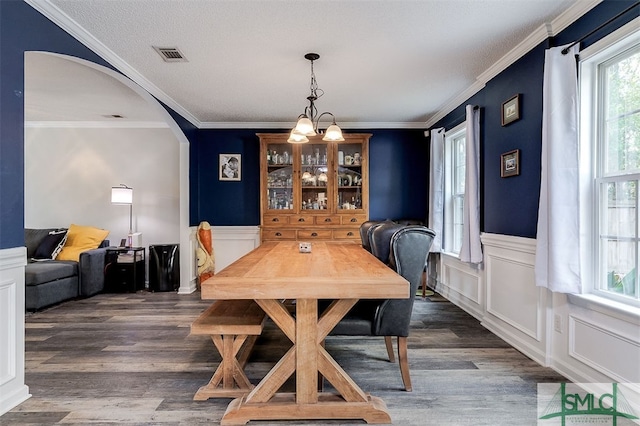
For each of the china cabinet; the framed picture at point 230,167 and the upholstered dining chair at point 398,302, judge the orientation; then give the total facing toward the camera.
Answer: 2

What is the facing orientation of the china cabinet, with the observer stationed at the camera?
facing the viewer

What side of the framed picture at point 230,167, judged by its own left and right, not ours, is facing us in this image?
front

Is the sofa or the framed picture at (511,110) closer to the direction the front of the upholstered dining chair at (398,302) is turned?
the sofa

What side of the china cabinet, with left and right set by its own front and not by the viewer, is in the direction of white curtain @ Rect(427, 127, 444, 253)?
left

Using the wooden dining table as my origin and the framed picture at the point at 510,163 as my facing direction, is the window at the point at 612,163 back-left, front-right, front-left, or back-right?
front-right

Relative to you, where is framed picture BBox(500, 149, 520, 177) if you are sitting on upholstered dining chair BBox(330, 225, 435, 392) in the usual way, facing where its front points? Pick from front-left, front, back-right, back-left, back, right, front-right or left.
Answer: back-right

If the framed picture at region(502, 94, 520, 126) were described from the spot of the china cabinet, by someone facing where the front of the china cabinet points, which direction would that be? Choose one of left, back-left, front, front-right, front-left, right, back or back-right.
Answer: front-left

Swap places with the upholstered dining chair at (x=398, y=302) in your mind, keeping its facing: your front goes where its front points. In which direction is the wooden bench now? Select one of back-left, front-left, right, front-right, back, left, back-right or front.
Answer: front

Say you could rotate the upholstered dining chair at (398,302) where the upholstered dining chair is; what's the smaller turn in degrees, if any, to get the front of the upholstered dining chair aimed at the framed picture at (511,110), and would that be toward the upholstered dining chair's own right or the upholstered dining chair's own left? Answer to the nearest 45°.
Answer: approximately 135° to the upholstered dining chair's own right

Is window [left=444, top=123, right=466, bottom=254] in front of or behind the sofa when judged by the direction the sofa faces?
in front

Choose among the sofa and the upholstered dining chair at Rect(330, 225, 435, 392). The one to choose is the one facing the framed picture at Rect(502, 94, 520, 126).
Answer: the sofa

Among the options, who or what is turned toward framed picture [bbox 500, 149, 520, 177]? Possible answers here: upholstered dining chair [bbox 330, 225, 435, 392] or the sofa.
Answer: the sofa

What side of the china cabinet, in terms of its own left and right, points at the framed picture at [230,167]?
right
